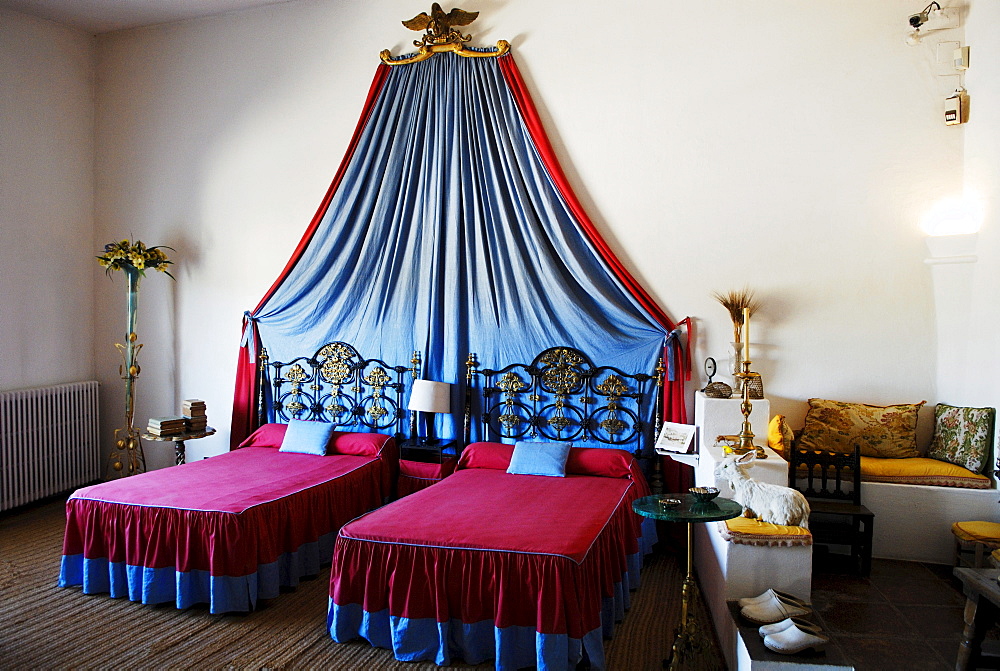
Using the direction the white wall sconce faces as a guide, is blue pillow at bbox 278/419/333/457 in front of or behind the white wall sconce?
in front

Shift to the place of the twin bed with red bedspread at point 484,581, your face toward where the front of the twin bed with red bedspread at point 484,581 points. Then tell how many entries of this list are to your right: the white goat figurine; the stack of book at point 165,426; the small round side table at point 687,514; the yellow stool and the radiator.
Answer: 2

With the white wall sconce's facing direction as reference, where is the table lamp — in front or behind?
in front

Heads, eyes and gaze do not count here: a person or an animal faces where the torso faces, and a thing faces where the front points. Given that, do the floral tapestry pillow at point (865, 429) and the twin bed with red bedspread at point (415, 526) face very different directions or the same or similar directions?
same or similar directions

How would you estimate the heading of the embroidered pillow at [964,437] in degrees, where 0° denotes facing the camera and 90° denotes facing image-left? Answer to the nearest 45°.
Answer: approximately 45°

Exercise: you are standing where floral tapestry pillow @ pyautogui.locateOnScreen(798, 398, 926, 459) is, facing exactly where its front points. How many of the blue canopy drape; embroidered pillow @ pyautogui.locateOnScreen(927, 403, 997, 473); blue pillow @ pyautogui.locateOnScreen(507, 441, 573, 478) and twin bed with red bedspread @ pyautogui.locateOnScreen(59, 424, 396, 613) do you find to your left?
1

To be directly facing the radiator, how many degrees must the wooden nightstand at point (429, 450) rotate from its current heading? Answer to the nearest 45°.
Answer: approximately 45° to its right

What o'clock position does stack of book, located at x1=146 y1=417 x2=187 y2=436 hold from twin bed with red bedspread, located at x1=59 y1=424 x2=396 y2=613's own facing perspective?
The stack of book is roughly at 4 o'clock from the twin bed with red bedspread.

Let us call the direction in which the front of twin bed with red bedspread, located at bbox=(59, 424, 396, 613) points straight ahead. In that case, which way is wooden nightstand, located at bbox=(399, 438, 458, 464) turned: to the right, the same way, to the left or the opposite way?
the same way

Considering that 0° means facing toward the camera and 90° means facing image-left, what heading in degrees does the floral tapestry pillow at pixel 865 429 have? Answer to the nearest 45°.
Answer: approximately 0°

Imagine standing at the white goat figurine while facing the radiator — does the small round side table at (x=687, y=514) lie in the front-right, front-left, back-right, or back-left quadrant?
front-left

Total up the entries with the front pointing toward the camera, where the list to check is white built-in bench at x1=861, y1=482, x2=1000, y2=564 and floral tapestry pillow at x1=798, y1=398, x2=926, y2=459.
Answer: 2

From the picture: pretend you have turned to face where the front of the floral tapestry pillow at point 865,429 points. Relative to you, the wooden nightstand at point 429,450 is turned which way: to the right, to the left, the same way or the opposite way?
the same way

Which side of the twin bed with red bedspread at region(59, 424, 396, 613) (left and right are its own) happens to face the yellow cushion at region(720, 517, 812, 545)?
left
